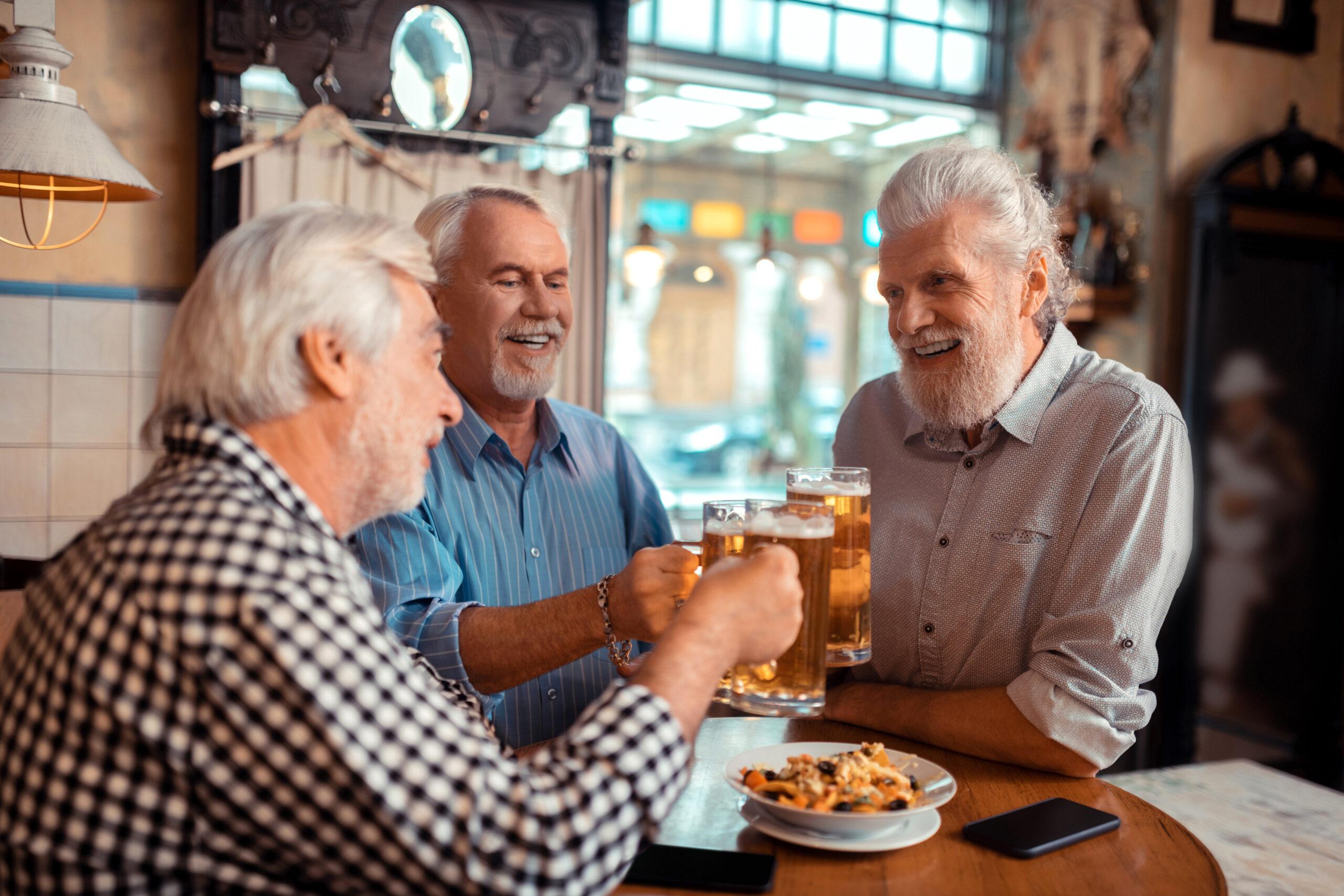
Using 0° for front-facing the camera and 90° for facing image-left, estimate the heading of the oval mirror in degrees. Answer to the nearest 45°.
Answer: approximately 0°

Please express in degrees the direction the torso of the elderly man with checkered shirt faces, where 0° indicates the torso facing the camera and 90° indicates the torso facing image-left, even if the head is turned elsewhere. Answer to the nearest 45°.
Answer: approximately 225°

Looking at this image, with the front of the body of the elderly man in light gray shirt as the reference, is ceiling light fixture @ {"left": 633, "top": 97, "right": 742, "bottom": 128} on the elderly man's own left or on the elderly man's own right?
on the elderly man's own right

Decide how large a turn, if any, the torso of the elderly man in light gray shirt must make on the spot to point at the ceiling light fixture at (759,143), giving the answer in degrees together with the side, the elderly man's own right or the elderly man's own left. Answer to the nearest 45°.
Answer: approximately 135° to the elderly man's own right

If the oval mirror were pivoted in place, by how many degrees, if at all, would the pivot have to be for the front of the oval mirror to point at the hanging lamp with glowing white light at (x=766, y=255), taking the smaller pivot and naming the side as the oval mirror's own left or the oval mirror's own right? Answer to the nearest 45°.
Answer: approximately 135° to the oval mirror's own left

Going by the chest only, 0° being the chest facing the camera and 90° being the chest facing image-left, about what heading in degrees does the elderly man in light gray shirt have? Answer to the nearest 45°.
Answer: approximately 45°

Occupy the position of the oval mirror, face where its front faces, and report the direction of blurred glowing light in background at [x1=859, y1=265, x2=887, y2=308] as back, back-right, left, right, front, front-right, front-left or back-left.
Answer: back-left

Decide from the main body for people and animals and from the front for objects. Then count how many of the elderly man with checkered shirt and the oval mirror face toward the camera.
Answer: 1
